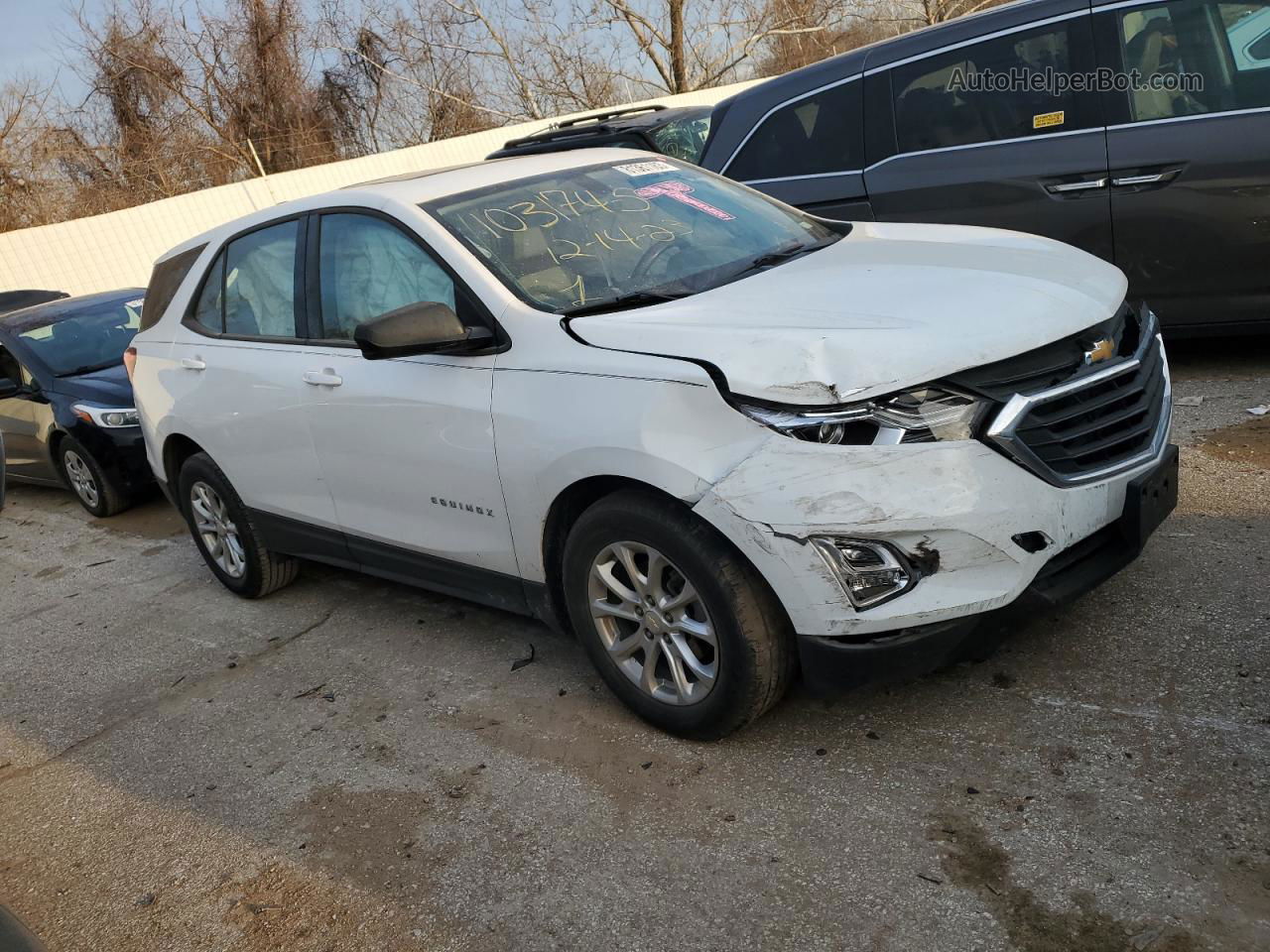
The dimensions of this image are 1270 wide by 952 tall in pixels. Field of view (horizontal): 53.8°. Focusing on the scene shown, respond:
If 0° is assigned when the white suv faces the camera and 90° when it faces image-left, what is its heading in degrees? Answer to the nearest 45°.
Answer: approximately 315°

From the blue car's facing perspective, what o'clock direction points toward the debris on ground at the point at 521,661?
The debris on ground is roughly at 1 o'clock from the blue car.

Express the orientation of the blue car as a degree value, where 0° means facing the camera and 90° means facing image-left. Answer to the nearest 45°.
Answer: approximately 315°

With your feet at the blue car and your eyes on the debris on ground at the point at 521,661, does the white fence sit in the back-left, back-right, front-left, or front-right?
back-left

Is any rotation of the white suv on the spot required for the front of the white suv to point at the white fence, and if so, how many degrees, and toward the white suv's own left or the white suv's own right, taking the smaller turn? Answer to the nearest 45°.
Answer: approximately 180°

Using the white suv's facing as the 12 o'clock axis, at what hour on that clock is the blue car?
The blue car is roughly at 6 o'clock from the white suv.
